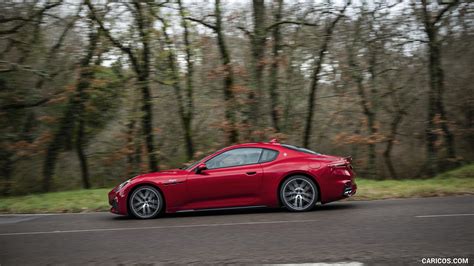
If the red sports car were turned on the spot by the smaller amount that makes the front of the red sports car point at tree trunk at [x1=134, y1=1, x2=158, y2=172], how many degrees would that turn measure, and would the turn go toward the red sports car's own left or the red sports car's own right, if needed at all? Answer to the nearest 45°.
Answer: approximately 90° to the red sports car's own right

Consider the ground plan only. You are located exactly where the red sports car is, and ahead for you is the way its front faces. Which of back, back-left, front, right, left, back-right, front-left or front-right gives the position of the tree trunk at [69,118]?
front-right

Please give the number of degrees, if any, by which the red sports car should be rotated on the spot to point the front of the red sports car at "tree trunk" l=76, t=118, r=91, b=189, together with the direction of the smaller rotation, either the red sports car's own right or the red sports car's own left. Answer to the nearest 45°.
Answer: approximately 45° to the red sports car's own right

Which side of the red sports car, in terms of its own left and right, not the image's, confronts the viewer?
left

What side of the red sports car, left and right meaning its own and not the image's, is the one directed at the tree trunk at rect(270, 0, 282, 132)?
right
